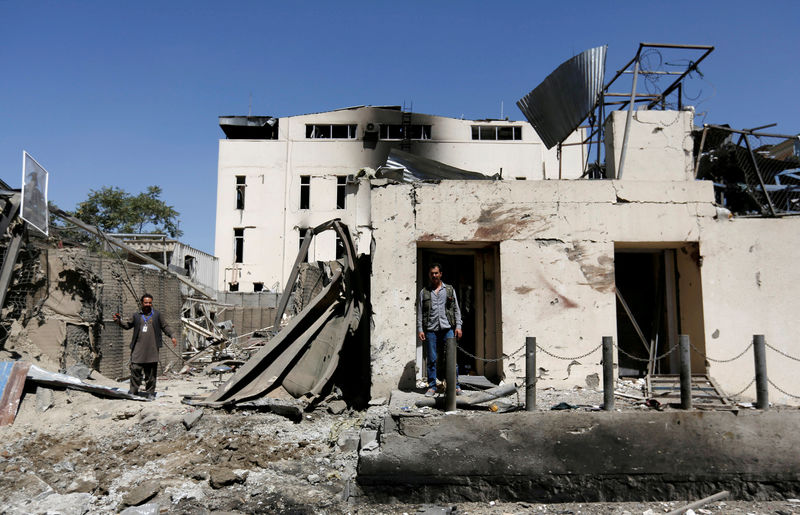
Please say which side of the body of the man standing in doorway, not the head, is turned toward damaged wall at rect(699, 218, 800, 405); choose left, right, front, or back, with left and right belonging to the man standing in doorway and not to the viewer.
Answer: left

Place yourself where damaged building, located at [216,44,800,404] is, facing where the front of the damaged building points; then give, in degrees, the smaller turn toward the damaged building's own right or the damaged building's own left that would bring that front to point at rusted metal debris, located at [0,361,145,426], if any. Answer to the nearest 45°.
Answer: approximately 90° to the damaged building's own right

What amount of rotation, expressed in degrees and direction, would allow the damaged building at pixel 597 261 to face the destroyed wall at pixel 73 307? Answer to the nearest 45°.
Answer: approximately 90° to its right

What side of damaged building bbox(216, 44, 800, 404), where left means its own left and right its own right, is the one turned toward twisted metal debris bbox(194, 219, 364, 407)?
right

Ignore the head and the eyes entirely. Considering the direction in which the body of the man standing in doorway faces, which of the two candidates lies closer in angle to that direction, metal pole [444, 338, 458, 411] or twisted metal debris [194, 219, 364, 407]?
the metal pole

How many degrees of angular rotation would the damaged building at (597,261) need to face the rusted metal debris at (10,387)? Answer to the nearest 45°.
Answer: approximately 90° to its right

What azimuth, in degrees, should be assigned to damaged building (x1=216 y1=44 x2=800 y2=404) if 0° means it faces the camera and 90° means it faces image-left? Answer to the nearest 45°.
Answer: approximately 0°

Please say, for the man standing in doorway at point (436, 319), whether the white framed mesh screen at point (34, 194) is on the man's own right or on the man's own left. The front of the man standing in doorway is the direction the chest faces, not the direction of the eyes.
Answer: on the man's own right

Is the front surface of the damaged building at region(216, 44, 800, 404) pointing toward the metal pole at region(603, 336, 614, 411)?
yes

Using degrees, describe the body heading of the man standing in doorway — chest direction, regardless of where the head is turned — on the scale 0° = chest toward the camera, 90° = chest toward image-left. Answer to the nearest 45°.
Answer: approximately 0°
